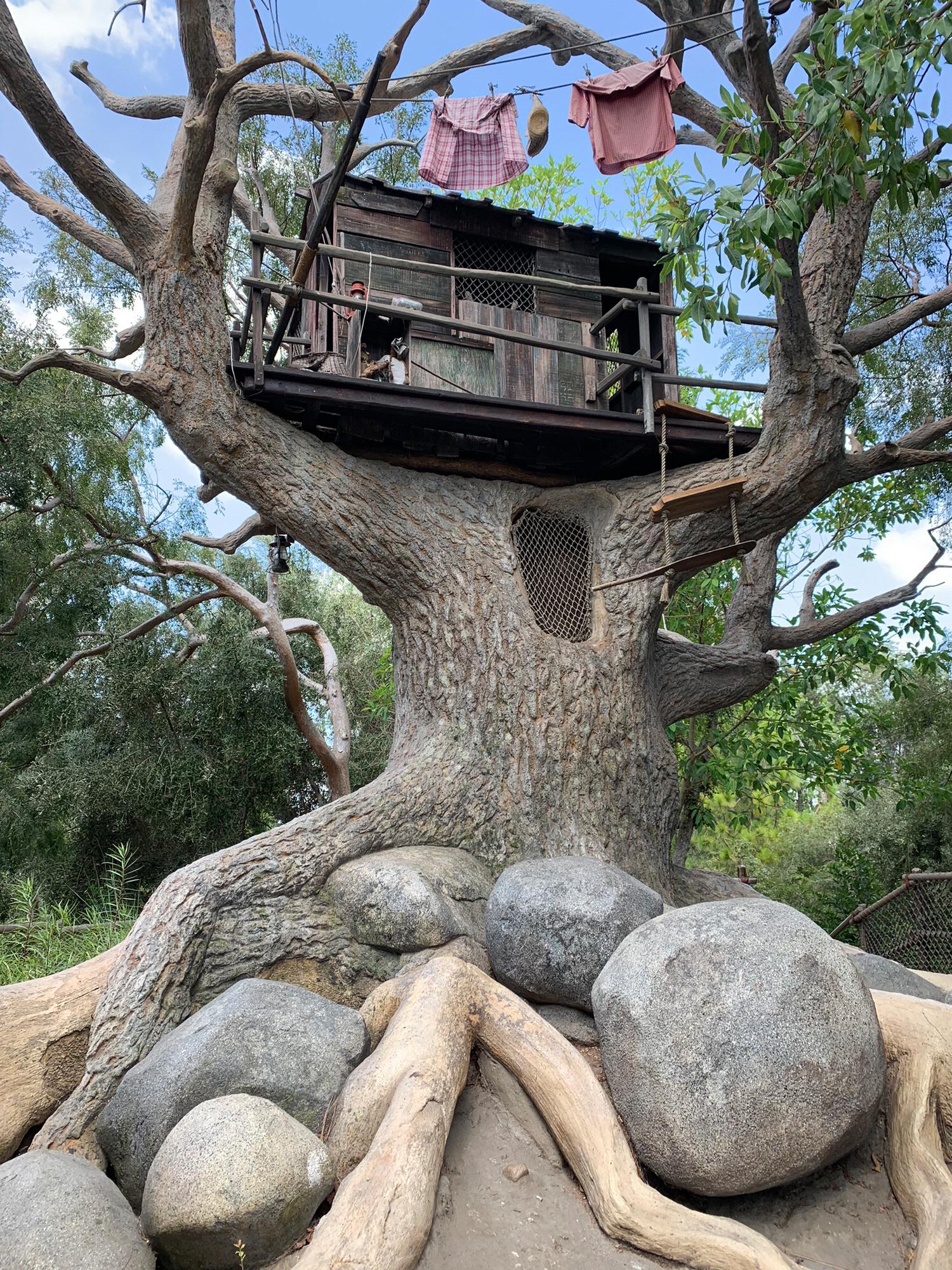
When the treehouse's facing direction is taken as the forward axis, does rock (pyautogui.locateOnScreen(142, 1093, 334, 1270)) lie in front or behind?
in front

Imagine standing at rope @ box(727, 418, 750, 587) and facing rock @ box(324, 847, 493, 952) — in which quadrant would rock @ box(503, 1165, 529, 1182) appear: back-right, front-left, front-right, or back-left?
front-left

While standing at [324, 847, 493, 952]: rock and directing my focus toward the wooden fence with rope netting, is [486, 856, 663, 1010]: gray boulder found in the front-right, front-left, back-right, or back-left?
front-right

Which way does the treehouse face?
toward the camera
